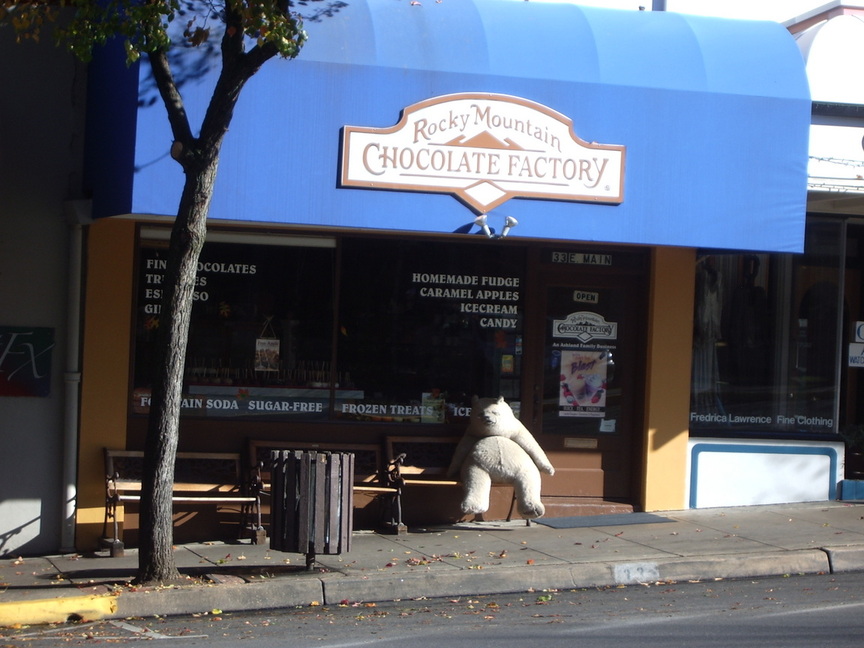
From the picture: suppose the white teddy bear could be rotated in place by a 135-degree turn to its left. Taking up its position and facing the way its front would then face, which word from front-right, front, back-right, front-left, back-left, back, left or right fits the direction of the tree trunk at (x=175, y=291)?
back

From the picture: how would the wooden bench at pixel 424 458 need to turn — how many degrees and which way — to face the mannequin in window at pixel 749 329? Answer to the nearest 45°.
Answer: approximately 90° to its left

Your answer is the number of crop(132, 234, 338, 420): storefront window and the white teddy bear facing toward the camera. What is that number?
2

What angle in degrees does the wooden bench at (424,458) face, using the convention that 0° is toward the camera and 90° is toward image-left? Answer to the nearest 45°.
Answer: approximately 0°

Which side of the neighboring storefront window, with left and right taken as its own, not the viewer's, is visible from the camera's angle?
front

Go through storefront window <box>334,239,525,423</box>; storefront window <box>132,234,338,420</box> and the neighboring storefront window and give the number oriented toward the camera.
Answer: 3

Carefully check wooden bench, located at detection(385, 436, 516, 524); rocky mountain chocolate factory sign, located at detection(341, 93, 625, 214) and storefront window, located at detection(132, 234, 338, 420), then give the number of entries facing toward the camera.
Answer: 3

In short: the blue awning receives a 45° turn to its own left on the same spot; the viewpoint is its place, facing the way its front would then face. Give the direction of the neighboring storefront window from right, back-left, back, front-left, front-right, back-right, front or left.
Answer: left

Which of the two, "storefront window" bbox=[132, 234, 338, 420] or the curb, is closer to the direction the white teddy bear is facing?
the curb
